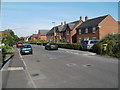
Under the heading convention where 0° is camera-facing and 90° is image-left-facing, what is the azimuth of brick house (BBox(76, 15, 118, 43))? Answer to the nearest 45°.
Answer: approximately 45°

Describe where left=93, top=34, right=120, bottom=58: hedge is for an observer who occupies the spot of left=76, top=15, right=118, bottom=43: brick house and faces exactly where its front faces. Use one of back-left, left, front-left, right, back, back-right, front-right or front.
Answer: front-left
